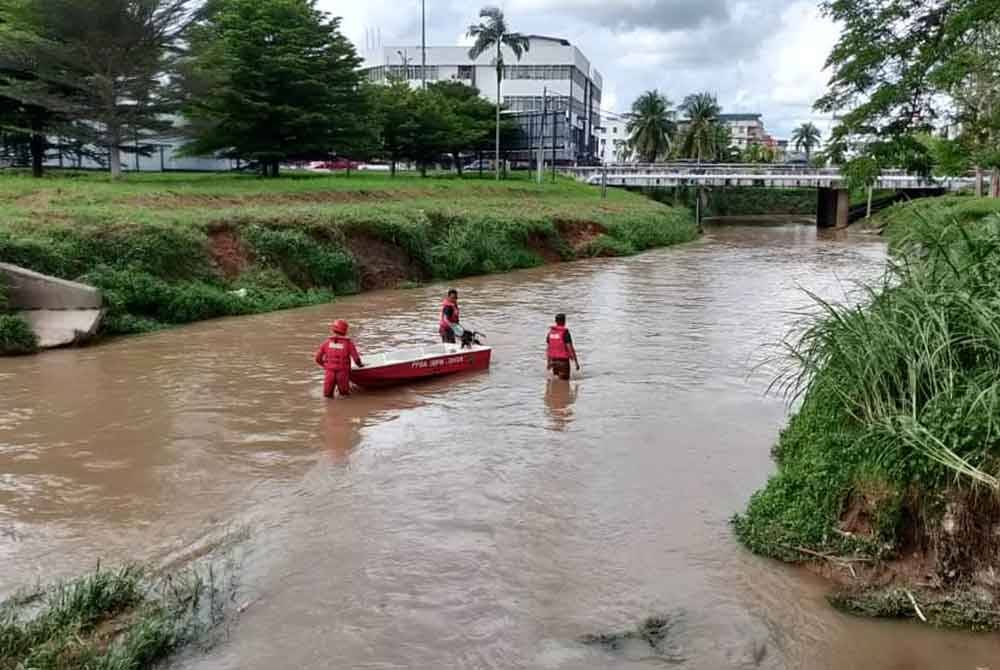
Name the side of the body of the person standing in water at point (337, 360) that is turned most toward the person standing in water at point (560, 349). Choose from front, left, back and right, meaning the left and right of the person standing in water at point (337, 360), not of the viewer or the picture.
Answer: right

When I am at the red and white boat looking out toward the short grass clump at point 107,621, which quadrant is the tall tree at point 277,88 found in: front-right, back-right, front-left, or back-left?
back-right

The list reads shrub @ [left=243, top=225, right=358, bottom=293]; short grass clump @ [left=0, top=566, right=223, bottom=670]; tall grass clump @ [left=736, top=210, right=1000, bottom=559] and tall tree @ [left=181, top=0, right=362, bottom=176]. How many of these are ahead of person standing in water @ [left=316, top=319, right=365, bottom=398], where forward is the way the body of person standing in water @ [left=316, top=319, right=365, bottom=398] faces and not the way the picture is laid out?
2

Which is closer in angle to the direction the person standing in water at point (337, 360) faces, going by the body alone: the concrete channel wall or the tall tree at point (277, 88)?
the tall tree

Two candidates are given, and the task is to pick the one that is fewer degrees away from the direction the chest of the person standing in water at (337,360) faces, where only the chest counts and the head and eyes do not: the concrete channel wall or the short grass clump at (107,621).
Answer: the concrete channel wall

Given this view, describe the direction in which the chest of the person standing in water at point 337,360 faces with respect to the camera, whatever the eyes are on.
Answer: away from the camera

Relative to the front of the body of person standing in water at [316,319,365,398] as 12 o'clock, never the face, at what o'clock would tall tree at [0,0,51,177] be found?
The tall tree is roughly at 11 o'clock from the person standing in water.

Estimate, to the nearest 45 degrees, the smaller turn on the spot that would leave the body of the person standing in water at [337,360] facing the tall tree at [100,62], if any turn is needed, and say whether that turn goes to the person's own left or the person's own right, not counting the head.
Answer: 0° — they already face it

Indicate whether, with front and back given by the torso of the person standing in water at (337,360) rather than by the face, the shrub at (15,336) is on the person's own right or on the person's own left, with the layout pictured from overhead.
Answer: on the person's own left
